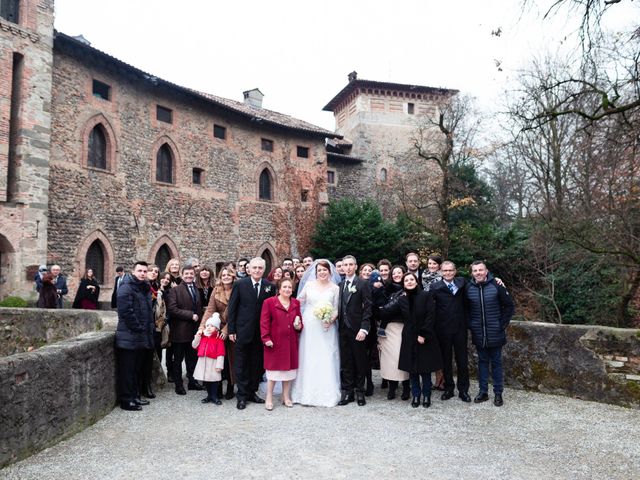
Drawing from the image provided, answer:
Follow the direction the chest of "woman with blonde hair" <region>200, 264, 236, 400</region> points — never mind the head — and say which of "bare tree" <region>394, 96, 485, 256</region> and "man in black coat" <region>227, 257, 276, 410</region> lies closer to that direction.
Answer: the man in black coat

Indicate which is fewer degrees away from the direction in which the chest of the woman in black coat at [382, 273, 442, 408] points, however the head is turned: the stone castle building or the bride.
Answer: the bride

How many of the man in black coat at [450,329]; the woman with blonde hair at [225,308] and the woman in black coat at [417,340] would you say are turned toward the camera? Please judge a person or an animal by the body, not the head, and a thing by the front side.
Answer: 3

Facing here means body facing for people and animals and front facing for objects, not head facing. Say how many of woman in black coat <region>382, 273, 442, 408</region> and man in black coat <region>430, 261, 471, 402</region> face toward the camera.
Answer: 2

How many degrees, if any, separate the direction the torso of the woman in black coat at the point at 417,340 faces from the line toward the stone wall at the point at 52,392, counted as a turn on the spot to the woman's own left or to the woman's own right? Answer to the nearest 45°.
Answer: approximately 45° to the woman's own right

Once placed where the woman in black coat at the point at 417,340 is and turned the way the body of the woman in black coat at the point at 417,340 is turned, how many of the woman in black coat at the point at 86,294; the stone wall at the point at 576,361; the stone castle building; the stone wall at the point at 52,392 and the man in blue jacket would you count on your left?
2

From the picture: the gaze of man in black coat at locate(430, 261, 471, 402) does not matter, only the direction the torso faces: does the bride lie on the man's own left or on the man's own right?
on the man's own right

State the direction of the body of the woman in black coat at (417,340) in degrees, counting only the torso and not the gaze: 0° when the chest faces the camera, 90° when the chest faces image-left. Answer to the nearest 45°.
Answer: approximately 0°

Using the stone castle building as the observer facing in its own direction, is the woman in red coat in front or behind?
in front

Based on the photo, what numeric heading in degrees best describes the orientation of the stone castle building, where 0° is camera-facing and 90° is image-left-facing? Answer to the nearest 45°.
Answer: approximately 315°

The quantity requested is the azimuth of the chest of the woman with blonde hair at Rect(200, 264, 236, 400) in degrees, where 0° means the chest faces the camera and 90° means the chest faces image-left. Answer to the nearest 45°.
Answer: approximately 0°

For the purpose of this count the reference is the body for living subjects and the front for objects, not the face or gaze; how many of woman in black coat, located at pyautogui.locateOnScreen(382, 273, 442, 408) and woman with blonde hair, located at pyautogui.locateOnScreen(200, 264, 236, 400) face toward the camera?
2
